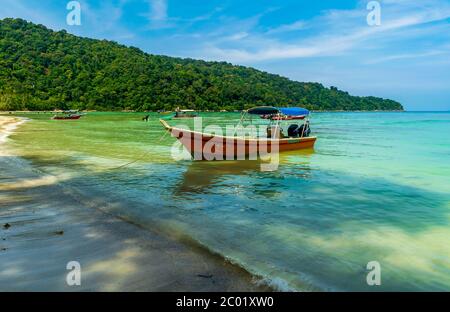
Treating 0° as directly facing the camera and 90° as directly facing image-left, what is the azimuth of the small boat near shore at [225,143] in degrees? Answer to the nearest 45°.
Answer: approximately 90°
